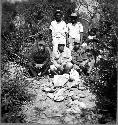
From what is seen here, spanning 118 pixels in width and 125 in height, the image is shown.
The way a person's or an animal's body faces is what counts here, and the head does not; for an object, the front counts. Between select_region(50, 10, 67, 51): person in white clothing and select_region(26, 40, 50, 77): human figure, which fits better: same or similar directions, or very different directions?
same or similar directions

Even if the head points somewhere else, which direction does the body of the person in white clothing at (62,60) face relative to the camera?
toward the camera

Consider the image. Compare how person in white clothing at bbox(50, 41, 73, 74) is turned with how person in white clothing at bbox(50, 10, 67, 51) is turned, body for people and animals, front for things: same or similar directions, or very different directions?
same or similar directions

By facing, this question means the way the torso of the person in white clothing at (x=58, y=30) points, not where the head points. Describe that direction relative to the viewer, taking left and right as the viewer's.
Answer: facing the viewer

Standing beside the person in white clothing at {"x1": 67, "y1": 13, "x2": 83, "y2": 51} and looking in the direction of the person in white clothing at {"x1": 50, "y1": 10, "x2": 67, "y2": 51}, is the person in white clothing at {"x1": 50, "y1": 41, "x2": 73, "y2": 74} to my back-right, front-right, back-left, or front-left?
front-left

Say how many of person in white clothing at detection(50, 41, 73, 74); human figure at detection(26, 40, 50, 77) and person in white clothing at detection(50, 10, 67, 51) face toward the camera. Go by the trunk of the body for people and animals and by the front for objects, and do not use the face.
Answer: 3

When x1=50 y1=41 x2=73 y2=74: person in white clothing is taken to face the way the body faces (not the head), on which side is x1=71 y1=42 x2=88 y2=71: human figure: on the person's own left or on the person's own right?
on the person's own left

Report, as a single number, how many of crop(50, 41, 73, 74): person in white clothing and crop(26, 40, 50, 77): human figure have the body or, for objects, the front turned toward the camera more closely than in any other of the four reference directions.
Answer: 2
